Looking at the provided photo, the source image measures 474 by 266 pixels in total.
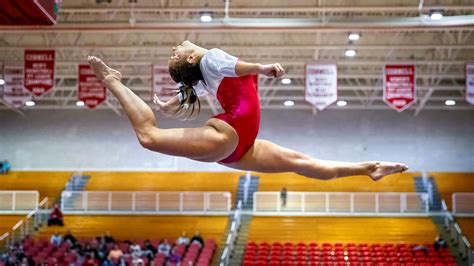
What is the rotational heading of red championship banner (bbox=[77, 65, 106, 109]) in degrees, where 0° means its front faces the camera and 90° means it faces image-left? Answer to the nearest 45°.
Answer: approximately 0°

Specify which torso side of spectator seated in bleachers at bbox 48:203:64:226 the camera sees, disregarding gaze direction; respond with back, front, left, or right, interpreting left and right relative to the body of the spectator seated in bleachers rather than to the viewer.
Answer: front

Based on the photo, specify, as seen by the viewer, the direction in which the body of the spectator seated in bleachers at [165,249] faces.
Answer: toward the camera

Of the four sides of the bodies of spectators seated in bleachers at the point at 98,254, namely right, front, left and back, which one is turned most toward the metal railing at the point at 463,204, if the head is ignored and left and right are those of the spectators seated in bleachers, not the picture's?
left

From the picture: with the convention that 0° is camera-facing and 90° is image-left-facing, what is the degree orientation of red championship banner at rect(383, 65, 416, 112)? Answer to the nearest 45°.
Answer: approximately 0°

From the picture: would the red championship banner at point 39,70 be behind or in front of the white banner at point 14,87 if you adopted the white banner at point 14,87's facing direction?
in front
